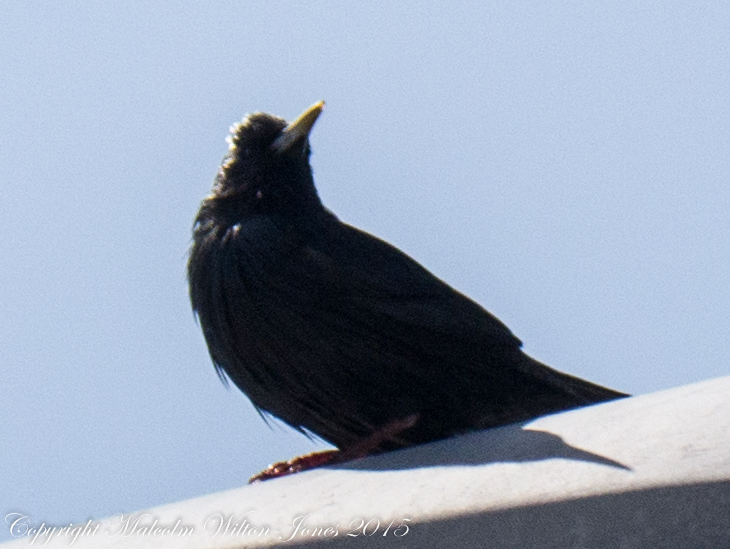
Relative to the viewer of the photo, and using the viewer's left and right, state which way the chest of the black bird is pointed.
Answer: facing to the left of the viewer
